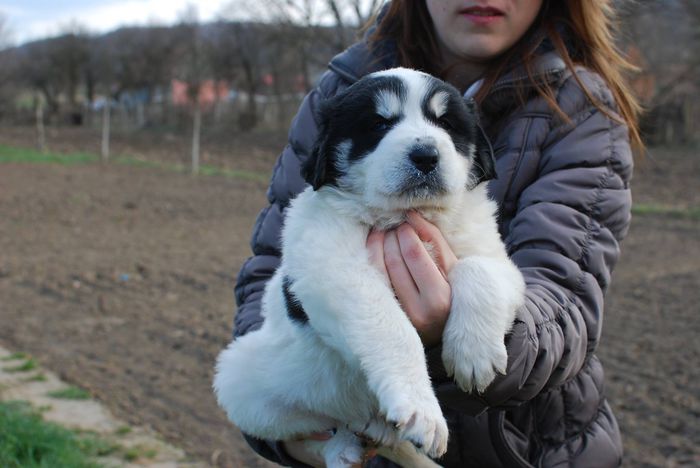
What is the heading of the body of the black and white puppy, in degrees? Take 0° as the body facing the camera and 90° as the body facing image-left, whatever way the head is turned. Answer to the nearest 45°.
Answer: approximately 315°

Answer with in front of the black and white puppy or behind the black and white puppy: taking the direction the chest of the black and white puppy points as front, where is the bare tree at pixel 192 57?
behind
